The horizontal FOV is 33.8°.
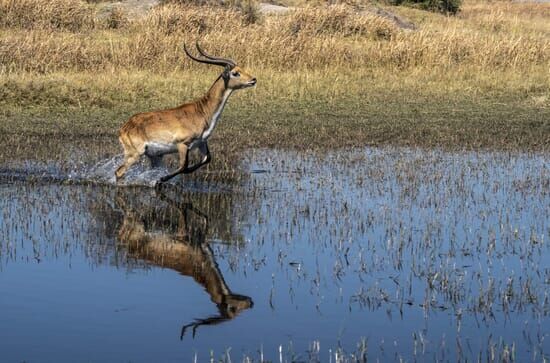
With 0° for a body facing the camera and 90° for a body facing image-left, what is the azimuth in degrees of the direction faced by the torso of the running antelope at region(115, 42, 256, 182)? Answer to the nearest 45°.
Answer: approximately 270°

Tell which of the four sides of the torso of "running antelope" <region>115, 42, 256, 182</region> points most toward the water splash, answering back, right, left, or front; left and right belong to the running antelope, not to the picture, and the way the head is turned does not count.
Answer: back
